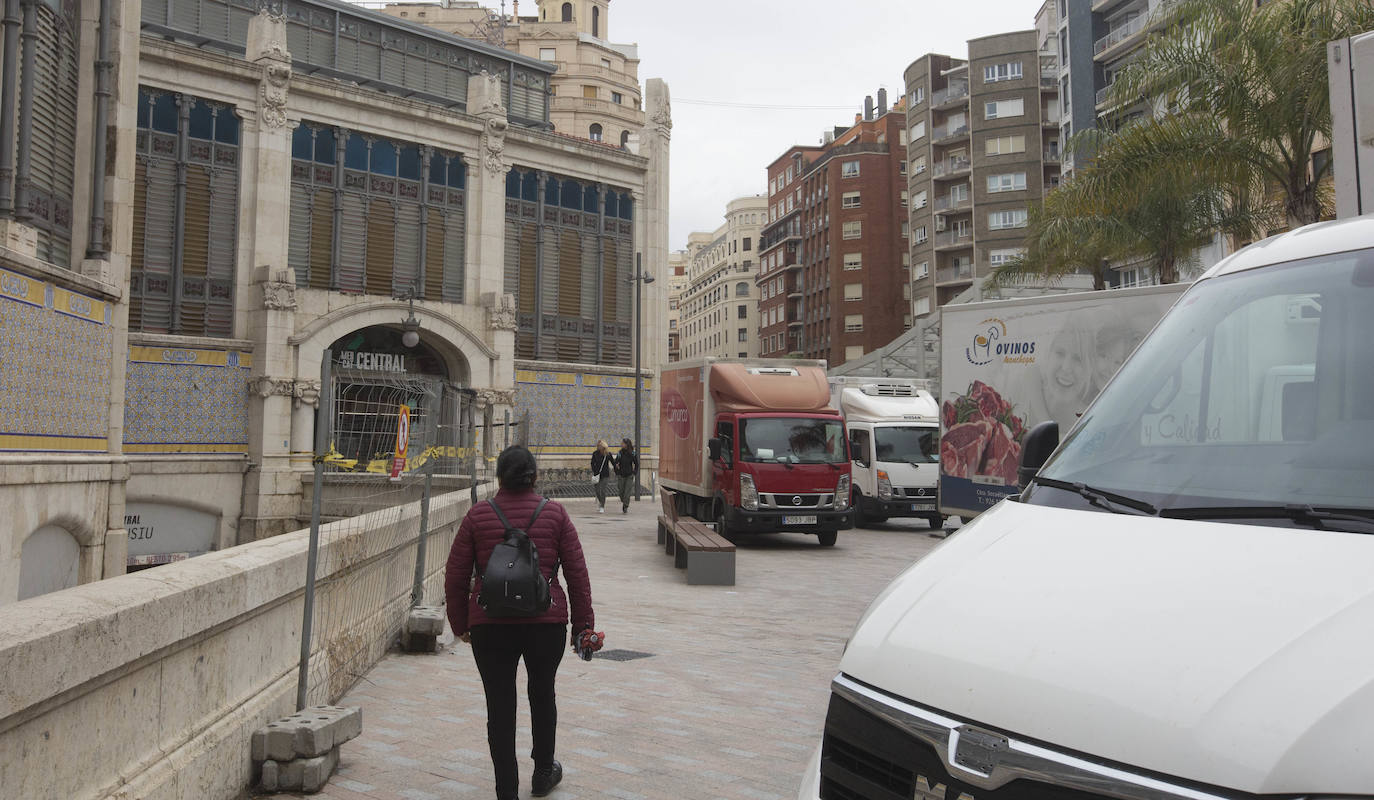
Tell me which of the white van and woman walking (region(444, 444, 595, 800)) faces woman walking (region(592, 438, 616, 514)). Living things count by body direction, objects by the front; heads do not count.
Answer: woman walking (region(444, 444, 595, 800))

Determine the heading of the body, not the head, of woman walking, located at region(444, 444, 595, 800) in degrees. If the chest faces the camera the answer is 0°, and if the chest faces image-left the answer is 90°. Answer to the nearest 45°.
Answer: approximately 180°

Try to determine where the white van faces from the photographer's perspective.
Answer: facing the viewer and to the left of the viewer

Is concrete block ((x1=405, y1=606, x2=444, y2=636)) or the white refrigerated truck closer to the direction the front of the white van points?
the concrete block

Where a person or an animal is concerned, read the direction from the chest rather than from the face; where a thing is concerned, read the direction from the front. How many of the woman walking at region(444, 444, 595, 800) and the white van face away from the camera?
1

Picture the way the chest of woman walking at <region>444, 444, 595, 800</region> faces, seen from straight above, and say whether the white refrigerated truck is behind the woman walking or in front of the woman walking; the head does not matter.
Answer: in front

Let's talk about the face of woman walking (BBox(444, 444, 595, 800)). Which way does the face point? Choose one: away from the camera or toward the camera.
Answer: away from the camera

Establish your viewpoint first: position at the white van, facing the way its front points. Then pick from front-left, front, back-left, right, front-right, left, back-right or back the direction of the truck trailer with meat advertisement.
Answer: back-right

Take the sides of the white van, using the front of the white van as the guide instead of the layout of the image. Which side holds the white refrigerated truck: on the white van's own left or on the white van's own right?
on the white van's own right

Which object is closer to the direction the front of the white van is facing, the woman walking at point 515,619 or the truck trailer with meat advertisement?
the woman walking

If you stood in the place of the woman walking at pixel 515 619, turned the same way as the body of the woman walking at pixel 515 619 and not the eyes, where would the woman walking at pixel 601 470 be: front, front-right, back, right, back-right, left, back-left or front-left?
front

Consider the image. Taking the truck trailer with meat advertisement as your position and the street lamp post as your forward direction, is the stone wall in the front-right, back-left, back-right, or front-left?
back-left

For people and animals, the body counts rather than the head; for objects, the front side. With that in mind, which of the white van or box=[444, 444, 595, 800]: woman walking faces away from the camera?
the woman walking
